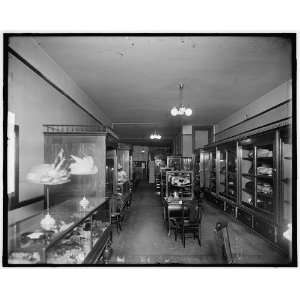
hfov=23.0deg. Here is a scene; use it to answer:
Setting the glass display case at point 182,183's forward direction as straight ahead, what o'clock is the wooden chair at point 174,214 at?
The wooden chair is roughly at 12 o'clock from the glass display case.

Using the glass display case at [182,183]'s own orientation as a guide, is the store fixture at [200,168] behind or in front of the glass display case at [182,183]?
behind

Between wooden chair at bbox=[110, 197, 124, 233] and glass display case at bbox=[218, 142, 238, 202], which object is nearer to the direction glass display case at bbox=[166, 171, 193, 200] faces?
the wooden chair

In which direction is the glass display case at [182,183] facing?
toward the camera

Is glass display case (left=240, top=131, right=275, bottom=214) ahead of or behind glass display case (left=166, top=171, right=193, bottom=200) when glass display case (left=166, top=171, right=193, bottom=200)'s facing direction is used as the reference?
ahead

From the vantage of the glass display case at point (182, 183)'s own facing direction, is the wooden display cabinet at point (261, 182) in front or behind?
in front

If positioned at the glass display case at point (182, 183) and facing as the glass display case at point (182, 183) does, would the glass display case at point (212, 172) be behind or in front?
behind

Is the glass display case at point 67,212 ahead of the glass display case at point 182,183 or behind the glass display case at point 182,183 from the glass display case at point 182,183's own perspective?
ahead

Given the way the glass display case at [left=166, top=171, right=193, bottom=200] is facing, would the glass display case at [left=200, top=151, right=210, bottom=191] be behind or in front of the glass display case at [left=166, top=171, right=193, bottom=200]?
behind

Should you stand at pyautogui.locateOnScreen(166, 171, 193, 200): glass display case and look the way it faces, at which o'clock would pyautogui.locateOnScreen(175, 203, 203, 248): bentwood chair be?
The bentwood chair is roughly at 12 o'clock from the glass display case.
